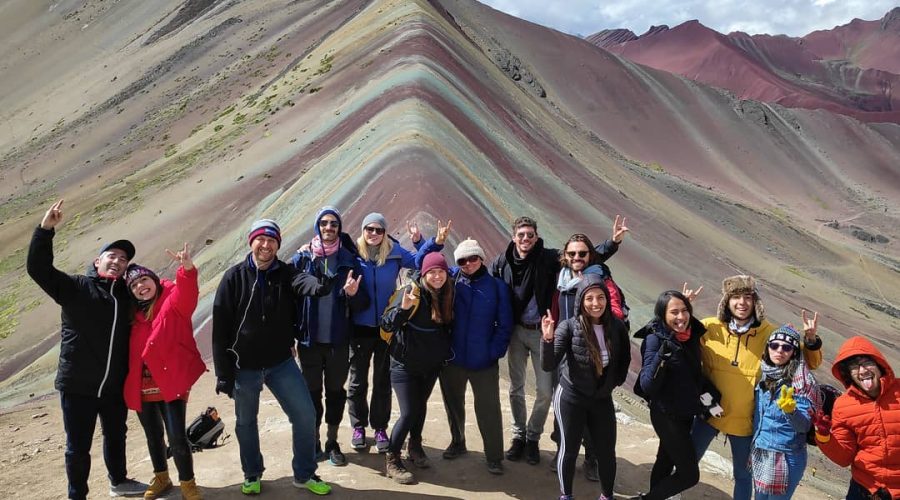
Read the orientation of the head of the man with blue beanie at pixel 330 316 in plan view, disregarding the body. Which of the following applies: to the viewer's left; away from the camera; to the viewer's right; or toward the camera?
toward the camera

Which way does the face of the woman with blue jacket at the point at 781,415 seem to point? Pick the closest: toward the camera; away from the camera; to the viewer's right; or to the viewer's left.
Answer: toward the camera

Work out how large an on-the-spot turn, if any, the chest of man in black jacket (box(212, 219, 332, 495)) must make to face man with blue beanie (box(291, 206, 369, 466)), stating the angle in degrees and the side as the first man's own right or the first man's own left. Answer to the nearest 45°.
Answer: approximately 135° to the first man's own left

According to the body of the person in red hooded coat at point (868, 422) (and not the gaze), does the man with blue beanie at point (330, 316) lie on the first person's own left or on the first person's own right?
on the first person's own right

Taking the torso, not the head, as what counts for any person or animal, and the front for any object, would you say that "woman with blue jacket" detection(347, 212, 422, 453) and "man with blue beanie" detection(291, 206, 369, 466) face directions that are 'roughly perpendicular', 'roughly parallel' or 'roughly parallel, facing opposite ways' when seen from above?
roughly parallel

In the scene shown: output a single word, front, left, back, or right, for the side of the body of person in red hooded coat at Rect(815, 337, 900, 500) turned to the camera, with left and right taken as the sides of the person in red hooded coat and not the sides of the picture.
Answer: front

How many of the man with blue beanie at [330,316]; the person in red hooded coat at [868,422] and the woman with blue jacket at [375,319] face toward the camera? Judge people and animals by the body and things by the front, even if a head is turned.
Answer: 3

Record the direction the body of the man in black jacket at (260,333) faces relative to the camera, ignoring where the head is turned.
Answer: toward the camera

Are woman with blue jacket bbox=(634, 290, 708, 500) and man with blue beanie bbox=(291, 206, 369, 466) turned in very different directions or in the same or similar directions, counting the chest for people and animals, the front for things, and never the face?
same or similar directions

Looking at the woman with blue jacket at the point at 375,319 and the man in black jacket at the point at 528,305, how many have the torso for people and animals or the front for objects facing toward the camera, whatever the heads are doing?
2

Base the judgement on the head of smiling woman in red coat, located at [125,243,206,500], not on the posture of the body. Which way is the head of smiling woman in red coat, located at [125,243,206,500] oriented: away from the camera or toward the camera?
toward the camera

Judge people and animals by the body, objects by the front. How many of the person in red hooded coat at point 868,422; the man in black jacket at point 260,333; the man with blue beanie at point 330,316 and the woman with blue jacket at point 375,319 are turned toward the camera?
4

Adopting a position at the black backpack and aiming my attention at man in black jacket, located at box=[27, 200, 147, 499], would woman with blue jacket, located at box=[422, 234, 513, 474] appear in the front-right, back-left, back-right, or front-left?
back-left

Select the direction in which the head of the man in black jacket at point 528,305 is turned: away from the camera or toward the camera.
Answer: toward the camera

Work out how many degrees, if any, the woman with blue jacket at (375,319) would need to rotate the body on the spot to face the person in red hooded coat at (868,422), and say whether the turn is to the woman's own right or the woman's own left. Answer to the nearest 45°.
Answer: approximately 45° to the woman's own left
